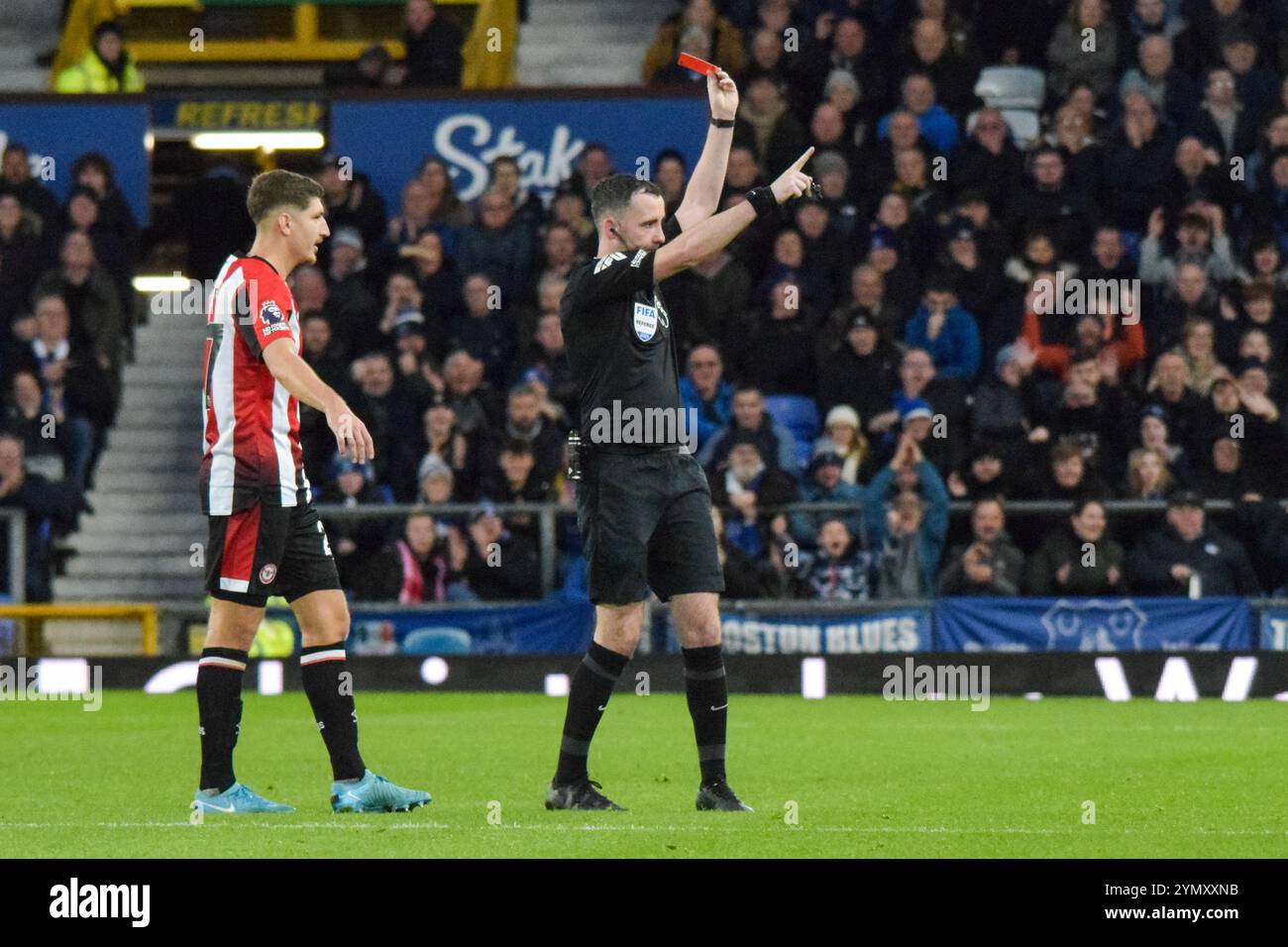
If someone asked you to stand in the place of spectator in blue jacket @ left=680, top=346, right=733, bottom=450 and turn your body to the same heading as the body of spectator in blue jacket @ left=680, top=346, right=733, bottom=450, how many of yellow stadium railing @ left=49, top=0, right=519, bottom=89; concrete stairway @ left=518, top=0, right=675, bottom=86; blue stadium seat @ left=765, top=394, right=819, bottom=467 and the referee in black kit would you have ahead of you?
1

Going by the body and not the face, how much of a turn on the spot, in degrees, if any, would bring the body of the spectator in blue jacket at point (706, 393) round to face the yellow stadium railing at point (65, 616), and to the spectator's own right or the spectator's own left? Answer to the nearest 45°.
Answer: approximately 90° to the spectator's own right

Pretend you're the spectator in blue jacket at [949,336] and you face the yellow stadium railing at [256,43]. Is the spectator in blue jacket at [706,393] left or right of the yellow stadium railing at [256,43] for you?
left

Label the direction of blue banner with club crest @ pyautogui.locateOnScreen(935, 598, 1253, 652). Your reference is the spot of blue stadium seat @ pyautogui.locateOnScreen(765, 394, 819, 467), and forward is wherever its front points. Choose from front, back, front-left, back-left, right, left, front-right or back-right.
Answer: front-left

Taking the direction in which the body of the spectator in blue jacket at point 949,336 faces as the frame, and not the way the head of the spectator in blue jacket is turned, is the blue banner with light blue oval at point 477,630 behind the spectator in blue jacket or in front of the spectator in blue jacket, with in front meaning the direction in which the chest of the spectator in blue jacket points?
in front

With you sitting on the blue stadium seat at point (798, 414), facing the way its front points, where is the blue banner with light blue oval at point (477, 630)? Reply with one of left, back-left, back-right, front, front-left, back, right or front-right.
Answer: front-right

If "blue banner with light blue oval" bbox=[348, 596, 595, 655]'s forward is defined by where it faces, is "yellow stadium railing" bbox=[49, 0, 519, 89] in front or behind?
behind

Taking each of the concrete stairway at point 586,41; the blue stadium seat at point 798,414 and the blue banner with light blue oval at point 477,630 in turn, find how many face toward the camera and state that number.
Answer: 3

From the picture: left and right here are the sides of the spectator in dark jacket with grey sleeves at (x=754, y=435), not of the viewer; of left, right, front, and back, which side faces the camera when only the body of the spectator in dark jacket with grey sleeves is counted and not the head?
front

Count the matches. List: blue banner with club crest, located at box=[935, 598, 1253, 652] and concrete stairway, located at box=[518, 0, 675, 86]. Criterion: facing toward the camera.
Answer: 2

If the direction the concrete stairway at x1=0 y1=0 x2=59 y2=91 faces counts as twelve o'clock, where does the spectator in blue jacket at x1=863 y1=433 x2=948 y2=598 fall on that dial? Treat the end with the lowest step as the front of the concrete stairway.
The spectator in blue jacket is roughly at 11 o'clock from the concrete stairway.

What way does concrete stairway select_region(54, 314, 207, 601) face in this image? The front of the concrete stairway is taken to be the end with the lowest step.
toward the camera

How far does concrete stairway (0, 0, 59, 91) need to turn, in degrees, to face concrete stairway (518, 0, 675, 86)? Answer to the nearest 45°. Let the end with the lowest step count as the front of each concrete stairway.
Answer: approximately 45° to its left

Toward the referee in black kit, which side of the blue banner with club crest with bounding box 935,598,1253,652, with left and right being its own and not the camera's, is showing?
front
